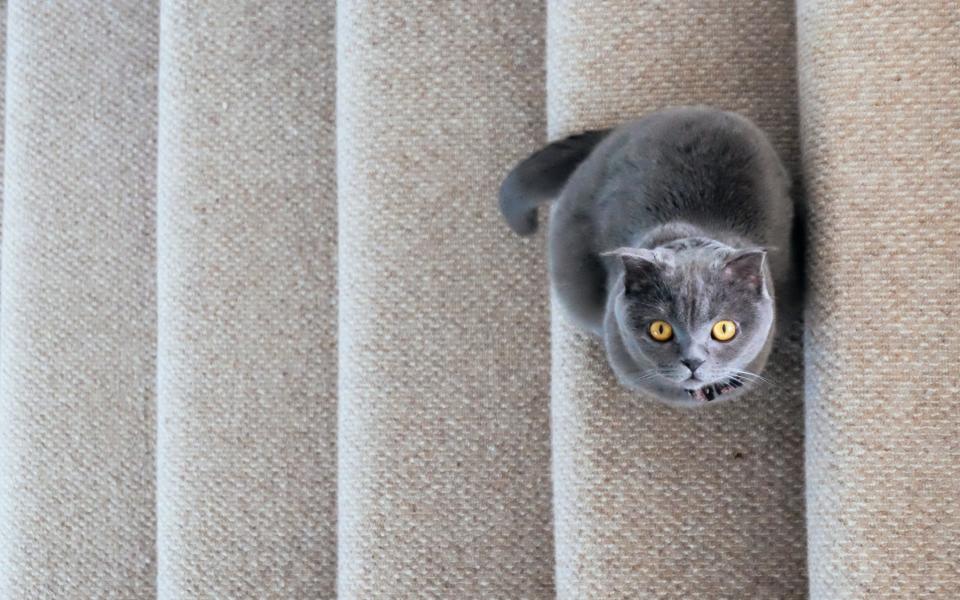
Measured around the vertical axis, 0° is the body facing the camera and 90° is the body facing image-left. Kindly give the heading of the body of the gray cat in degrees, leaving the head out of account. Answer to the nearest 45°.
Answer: approximately 0°
